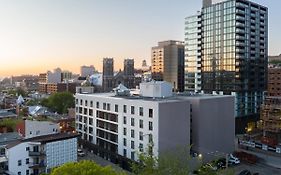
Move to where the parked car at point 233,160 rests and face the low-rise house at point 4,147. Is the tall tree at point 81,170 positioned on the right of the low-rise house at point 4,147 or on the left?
left

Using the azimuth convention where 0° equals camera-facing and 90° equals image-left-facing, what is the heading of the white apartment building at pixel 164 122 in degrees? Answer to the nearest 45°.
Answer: approximately 45°

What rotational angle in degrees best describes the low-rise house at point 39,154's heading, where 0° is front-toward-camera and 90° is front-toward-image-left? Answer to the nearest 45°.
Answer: approximately 315°

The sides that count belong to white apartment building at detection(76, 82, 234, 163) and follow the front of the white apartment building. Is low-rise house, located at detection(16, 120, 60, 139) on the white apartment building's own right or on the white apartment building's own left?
on the white apartment building's own right
